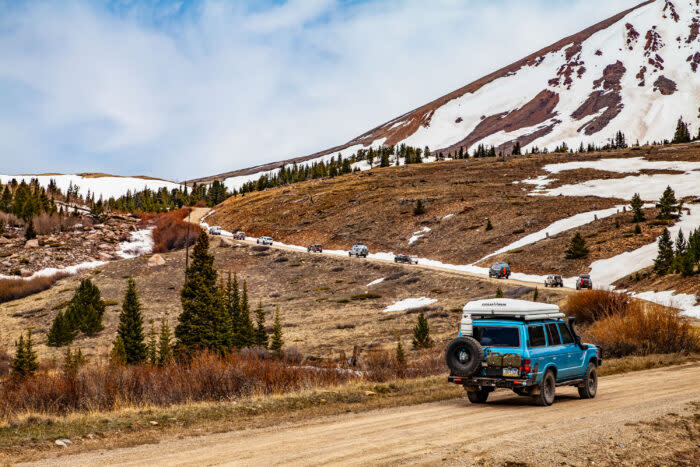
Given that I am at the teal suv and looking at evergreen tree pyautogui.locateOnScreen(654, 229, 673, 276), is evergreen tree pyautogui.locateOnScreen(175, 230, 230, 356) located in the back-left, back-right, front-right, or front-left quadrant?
front-left

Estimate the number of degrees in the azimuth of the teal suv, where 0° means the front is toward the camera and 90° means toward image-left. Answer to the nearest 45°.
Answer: approximately 225°

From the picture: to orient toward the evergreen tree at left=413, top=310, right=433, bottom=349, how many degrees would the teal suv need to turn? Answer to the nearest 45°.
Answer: approximately 45° to its left

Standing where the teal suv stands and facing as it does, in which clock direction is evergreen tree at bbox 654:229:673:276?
The evergreen tree is roughly at 11 o'clock from the teal suv.

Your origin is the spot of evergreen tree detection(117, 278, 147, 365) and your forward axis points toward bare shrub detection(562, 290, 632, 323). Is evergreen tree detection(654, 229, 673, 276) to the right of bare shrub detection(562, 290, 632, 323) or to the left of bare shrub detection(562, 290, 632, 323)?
left

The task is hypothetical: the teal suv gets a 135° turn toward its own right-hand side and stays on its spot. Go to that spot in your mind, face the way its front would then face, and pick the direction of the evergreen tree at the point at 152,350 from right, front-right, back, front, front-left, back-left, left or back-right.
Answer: back-right

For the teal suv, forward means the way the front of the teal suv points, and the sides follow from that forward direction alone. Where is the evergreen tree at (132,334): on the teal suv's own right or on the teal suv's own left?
on the teal suv's own left

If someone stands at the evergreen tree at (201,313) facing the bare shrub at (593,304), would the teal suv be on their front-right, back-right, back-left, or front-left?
front-right

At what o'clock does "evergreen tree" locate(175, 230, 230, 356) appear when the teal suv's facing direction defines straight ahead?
The evergreen tree is roughly at 9 o'clock from the teal suv.

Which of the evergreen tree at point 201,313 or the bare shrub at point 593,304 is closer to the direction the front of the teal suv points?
the bare shrub

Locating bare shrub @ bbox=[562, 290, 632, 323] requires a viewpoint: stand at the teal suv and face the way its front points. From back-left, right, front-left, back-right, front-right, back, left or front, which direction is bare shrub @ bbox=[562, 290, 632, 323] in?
front-left
